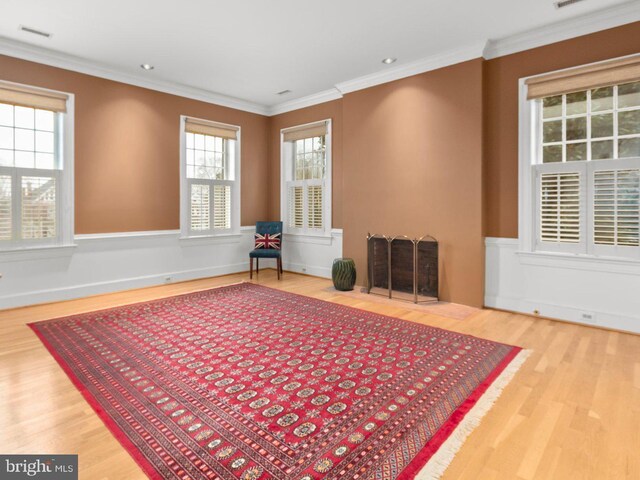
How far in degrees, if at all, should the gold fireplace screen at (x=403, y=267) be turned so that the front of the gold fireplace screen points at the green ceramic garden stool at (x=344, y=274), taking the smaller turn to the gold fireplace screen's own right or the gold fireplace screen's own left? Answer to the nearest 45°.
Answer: approximately 45° to the gold fireplace screen's own right

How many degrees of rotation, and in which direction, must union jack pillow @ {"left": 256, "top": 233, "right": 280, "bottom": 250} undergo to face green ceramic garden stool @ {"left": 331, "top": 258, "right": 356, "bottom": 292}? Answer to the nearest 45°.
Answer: approximately 45° to its left

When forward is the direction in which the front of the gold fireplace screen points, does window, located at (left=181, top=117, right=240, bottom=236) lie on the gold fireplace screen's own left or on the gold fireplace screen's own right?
on the gold fireplace screen's own right

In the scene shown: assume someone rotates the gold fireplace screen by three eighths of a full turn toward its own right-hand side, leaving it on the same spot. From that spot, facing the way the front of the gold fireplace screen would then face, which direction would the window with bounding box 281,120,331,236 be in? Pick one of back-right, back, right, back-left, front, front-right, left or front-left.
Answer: front-left

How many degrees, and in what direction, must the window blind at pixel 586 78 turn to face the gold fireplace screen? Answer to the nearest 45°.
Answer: approximately 45° to its right

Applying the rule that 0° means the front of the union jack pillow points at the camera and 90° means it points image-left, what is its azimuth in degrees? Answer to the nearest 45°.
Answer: approximately 0°

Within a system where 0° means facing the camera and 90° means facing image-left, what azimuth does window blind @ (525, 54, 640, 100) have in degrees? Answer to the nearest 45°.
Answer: approximately 45°

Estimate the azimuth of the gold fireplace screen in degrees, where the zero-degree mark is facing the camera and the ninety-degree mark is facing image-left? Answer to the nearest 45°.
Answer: approximately 45°
